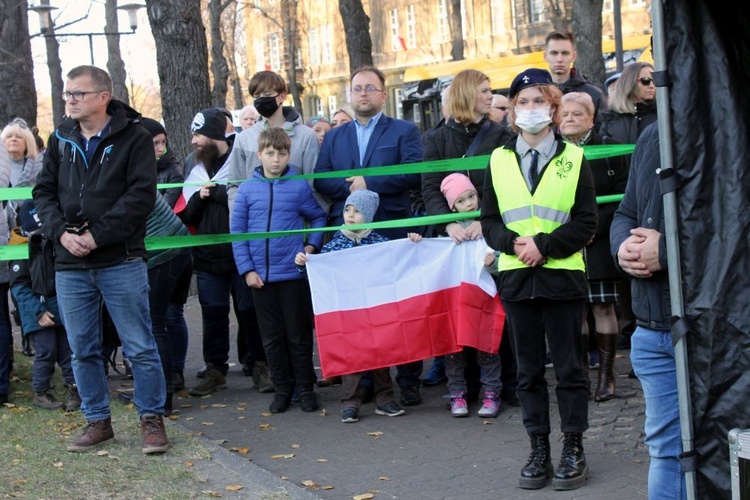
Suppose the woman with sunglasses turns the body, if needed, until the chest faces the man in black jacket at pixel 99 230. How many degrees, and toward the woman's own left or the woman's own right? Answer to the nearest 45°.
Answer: approximately 90° to the woman's own right

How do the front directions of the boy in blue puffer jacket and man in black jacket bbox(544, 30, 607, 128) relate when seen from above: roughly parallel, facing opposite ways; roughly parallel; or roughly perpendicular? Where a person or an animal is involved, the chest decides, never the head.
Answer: roughly parallel

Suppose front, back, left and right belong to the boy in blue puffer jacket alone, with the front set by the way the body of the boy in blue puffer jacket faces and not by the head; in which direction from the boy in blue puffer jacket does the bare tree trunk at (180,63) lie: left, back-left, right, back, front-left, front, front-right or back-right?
back

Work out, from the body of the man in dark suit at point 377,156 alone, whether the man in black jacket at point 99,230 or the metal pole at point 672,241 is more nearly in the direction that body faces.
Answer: the metal pole

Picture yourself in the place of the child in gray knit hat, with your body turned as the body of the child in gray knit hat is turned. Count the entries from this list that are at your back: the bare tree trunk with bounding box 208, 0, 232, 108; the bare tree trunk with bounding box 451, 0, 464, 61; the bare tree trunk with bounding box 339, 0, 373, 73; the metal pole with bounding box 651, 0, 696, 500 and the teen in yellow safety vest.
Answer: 3

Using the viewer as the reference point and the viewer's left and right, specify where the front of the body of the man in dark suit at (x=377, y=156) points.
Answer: facing the viewer

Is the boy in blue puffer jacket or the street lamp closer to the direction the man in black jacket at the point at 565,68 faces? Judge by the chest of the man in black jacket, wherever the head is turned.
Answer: the boy in blue puffer jacket

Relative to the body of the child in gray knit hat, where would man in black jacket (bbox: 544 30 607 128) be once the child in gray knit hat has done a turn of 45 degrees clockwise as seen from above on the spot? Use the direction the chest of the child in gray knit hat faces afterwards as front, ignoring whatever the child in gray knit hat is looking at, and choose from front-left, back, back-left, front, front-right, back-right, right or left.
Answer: back

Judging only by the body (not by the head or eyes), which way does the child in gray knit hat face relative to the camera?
toward the camera

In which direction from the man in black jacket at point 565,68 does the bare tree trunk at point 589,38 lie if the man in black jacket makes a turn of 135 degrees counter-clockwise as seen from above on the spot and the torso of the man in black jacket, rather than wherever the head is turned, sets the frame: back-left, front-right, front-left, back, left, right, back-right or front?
front-left

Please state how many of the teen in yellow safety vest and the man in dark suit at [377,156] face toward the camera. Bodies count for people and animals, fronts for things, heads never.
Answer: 2

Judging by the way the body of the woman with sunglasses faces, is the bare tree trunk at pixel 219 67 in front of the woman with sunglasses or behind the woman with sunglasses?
behind

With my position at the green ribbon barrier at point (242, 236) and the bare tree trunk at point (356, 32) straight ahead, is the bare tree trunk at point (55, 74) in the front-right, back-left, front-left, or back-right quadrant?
front-left

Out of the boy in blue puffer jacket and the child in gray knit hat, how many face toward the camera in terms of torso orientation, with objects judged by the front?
2

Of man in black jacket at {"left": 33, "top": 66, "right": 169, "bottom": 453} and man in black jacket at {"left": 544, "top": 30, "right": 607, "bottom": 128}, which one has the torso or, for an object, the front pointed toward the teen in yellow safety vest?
man in black jacket at {"left": 544, "top": 30, "right": 607, "bottom": 128}
